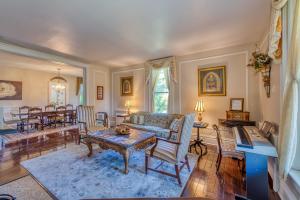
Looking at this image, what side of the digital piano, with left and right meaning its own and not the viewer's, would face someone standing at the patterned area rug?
front

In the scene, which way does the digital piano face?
to the viewer's left

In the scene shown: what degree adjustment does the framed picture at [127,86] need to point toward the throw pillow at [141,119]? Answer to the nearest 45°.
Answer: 0° — it already faces it

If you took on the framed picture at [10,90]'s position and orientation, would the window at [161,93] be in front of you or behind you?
in front

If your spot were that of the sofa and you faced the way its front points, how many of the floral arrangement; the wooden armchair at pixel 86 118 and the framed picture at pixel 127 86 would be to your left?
1

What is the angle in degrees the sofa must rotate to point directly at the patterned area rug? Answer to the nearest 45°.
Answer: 0° — it already faces it

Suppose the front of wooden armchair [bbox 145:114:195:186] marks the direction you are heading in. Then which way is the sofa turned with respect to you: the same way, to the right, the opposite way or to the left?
to the left

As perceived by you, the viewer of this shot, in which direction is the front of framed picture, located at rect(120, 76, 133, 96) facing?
facing the viewer

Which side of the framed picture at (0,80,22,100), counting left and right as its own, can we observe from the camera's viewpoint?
front

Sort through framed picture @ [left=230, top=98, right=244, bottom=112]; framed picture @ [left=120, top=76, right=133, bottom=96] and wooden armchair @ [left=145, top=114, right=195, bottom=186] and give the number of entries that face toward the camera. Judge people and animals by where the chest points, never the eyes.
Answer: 2

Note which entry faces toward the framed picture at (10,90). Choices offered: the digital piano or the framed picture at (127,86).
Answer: the digital piano

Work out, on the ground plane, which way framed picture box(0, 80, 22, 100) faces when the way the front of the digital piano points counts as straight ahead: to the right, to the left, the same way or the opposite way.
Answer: the opposite way

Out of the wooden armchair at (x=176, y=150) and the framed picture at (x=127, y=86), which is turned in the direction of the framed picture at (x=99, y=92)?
the wooden armchair

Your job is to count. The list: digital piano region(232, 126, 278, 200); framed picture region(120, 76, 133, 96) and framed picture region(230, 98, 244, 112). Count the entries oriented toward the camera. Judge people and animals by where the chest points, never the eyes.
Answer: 2

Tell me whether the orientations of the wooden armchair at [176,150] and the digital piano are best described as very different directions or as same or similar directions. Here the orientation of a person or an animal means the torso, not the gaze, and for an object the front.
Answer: same or similar directions
